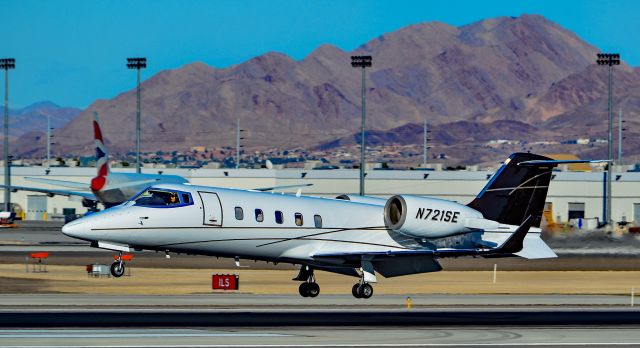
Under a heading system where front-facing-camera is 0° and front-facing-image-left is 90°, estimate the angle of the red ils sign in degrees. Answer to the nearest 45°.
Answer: approximately 0°
